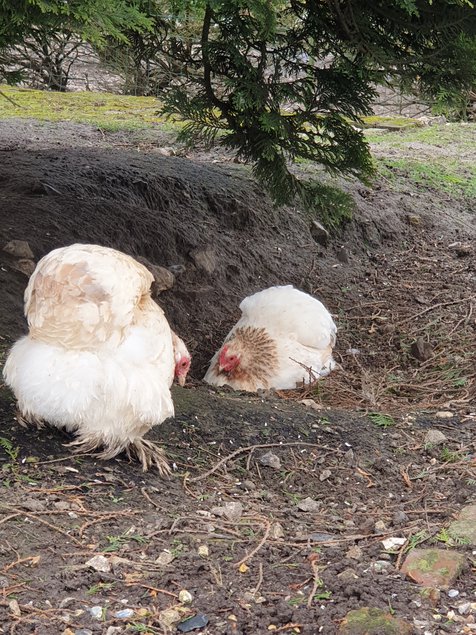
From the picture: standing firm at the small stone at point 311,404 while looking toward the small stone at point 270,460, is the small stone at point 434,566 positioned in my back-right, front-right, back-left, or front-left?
front-left

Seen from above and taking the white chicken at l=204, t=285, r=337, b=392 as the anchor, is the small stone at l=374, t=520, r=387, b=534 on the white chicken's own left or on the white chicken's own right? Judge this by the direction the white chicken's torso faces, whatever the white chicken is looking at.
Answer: on the white chicken's own left

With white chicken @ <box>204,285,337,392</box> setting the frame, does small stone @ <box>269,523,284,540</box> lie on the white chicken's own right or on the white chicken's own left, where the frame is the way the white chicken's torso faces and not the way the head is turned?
on the white chicken's own left

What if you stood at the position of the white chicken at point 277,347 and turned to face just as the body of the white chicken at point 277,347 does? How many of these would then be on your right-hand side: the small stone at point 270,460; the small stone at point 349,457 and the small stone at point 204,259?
1

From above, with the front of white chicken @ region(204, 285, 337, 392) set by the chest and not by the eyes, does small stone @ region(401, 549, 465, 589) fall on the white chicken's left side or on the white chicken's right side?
on the white chicken's left side

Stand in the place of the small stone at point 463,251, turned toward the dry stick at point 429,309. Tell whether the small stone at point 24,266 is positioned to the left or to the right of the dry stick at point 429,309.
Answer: right

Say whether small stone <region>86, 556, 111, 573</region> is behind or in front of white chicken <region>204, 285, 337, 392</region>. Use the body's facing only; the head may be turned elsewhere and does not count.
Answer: in front

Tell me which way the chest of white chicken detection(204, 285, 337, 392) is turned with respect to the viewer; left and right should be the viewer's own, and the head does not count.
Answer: facing the viewer and to the left of the viewer

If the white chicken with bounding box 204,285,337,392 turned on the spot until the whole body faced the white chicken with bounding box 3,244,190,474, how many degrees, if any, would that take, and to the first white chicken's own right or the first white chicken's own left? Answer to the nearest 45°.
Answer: approximately 45° to the first white chicken's own left

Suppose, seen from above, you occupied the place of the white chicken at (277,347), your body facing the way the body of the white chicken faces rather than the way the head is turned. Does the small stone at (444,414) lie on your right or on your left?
on your left

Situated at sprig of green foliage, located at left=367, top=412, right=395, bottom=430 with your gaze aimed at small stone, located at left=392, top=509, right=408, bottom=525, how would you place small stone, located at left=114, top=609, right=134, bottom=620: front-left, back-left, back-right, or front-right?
front-right

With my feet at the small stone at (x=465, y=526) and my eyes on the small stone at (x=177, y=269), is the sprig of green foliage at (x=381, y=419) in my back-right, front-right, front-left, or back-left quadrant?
front-right

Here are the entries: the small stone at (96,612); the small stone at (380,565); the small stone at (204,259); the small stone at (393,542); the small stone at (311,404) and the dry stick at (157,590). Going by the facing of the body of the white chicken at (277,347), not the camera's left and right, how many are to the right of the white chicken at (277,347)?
1

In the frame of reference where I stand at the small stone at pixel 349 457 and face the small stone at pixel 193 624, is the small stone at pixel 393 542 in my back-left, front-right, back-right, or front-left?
front-left

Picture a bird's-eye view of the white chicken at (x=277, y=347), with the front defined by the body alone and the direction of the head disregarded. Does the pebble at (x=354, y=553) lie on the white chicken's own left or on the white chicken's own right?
on the white chicken's own left
